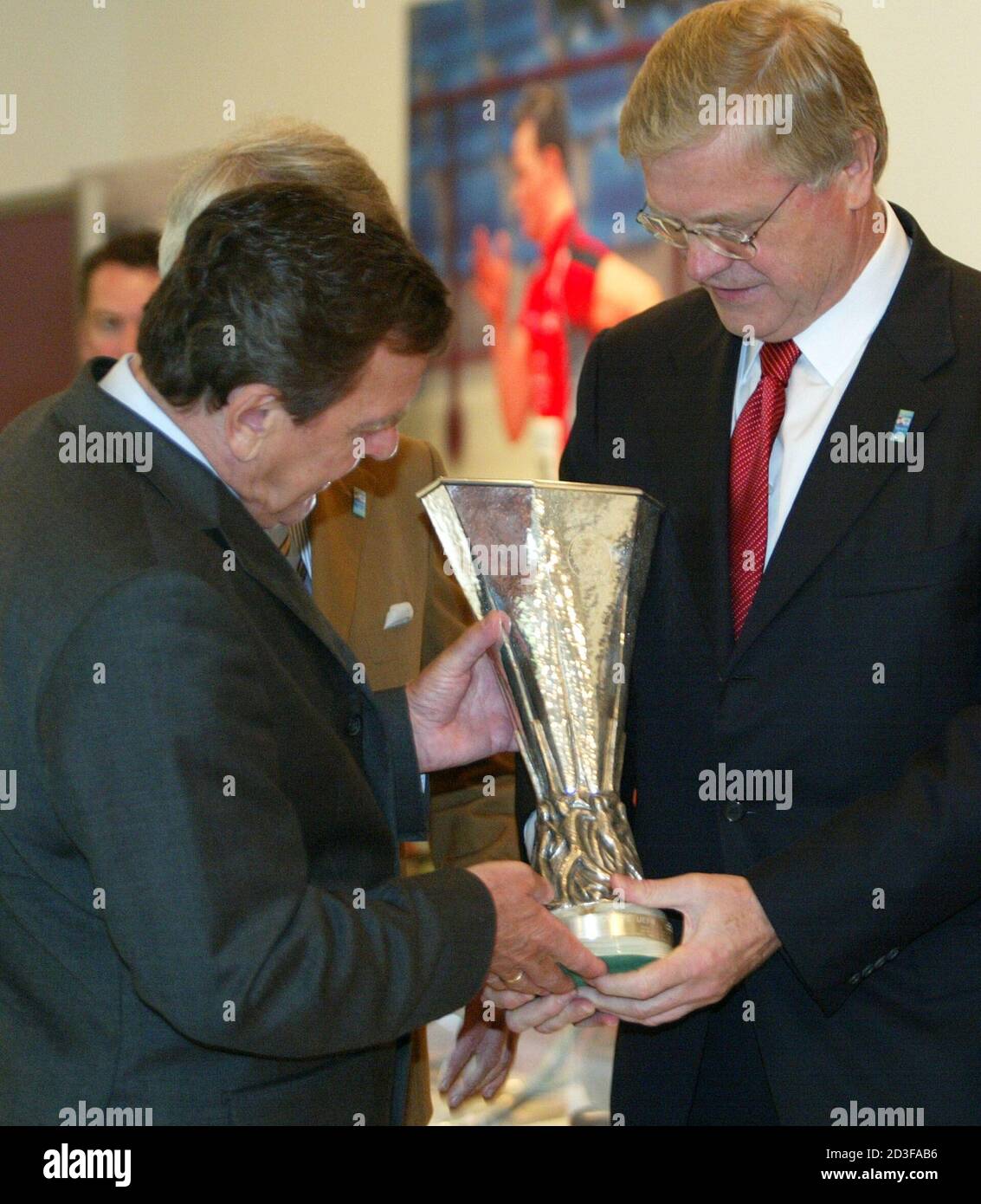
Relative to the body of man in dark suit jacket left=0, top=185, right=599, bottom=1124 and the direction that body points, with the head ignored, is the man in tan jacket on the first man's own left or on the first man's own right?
on the first man's own left

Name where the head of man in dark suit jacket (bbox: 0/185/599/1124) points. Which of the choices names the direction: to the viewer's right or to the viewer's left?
to the viewer's right

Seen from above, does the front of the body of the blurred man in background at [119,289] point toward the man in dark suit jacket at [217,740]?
yes

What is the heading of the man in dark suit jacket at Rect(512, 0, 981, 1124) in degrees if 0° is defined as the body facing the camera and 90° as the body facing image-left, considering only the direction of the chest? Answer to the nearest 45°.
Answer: approximately 45°

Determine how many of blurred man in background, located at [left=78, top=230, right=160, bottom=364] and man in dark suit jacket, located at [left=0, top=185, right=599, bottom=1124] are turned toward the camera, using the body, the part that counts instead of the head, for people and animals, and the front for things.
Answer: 1

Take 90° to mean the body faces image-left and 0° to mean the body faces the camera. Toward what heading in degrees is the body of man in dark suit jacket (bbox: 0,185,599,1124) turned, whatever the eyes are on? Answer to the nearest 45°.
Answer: approximately 270°

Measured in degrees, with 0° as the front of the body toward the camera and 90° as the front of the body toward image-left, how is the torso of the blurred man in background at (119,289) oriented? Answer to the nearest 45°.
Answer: approximately 0°

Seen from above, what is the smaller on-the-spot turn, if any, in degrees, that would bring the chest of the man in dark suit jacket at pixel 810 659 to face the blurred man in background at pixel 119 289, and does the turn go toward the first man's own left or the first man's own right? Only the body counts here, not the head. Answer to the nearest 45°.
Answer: approximately 90° to the first man's own right

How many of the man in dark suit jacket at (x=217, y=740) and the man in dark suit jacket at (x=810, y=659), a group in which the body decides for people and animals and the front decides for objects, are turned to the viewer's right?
1

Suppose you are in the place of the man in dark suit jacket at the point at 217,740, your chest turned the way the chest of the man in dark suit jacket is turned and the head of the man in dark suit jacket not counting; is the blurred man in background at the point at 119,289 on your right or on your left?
on your left
